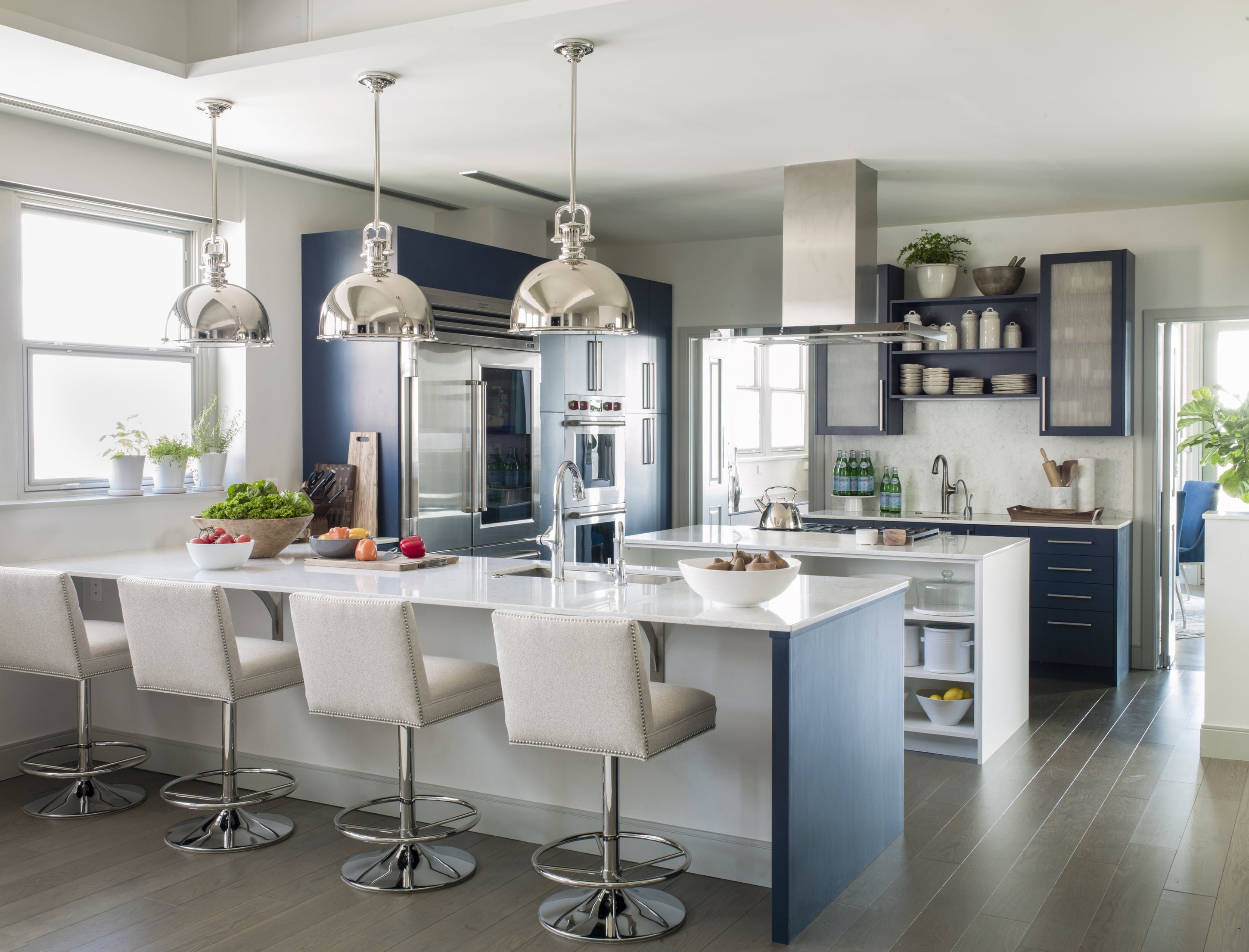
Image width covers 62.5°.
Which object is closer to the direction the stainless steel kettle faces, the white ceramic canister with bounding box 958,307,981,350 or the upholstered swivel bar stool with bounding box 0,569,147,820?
the upholstered swivel bar stool

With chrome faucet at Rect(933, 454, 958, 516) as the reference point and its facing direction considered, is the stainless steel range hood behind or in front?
in front

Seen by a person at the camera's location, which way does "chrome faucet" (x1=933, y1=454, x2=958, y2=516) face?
facing the viewer and to the left of the viewer

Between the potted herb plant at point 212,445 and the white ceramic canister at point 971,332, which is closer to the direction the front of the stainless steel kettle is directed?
the potted herb plant

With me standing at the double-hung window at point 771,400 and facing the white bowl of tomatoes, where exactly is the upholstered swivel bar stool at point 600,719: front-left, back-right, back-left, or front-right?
front-left

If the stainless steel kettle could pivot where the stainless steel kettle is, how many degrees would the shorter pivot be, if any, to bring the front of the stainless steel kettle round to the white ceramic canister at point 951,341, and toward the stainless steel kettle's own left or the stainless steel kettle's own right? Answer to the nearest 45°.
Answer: approximately 135° to the stainless steel kettle's own right

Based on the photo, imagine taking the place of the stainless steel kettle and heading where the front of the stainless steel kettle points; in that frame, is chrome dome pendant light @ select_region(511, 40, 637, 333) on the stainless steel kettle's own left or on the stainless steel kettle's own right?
on the stainless steel kettle's own left

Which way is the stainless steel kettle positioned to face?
to the viewer's left

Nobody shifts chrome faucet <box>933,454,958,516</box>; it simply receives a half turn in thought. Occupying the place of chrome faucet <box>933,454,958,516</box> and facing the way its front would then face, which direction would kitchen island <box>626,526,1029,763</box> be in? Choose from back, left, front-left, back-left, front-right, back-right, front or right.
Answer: back-right

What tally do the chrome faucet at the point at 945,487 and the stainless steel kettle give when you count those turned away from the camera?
0

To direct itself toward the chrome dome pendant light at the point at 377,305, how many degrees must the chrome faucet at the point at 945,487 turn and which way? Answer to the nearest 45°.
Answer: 0° — it already faces it

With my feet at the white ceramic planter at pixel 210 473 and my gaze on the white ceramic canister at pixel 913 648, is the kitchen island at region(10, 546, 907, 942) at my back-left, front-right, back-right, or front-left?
front-right

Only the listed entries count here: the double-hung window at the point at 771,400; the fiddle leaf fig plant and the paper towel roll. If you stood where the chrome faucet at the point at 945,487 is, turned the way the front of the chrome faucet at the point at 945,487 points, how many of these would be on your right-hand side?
1

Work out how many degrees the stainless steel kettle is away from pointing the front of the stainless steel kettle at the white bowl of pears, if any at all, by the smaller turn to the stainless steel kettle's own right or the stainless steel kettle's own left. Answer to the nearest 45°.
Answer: approximately 90° to the stainless steel kettle's own left

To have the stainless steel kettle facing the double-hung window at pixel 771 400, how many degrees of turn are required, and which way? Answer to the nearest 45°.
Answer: approximately 90° to its right

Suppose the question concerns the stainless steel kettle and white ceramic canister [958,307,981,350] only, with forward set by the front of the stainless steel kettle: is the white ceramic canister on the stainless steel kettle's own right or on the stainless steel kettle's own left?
on the stainless steel kettle's own right
